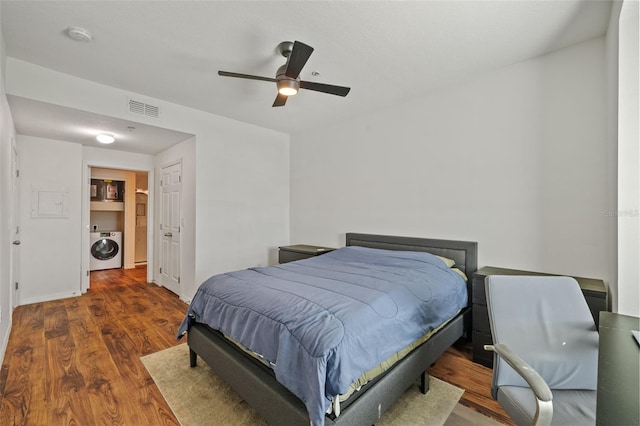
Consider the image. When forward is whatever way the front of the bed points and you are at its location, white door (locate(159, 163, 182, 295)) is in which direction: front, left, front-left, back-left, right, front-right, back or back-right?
right

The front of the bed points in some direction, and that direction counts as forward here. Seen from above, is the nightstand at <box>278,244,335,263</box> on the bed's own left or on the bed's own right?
on the bed's own right

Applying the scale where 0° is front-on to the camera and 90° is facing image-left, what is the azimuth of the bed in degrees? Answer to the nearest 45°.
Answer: approximately 45°

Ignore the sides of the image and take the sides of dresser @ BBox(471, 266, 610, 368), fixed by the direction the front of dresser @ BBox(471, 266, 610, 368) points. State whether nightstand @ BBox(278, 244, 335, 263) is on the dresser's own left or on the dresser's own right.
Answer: on the dresser's own right

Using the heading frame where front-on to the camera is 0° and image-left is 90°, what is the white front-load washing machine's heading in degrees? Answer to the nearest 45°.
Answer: approximately 0°

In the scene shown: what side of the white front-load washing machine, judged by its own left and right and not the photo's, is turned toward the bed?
front

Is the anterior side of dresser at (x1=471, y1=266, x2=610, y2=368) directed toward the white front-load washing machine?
no

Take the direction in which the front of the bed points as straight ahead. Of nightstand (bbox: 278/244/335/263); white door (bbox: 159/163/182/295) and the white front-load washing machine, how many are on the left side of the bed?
0

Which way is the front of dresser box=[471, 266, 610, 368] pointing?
toward the camera

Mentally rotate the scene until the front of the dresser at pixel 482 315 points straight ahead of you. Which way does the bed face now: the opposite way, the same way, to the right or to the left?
the same way

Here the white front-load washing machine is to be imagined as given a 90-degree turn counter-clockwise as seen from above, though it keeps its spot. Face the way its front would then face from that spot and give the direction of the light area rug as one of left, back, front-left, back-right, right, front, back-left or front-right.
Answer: right

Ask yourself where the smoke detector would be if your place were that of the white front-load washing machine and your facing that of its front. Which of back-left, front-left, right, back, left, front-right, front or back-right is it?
front

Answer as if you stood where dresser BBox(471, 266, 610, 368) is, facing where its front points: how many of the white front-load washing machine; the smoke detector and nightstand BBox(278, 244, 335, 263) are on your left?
0

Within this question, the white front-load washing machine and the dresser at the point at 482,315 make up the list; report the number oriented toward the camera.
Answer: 2
